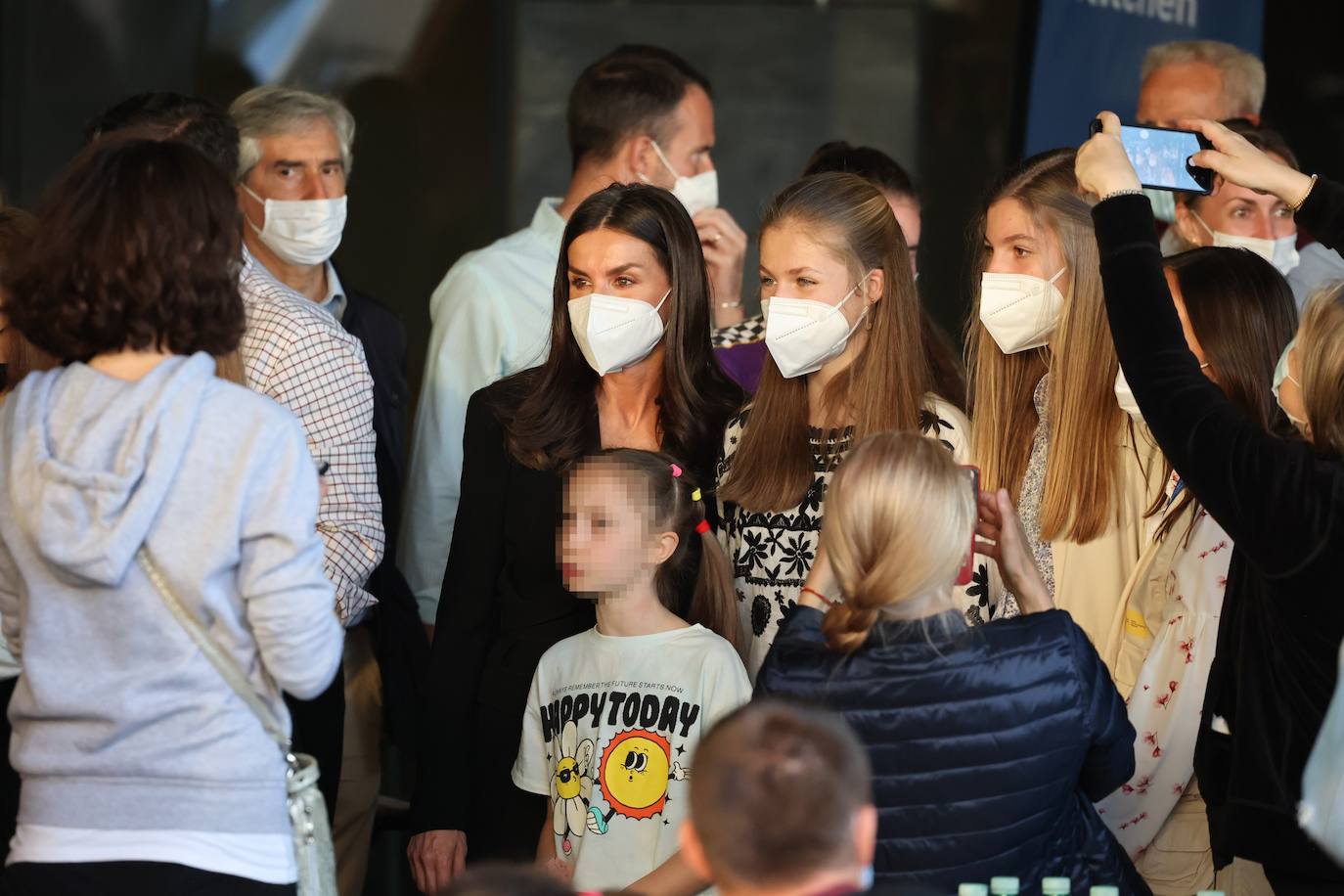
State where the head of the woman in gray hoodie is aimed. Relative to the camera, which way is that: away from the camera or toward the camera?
away from the camera

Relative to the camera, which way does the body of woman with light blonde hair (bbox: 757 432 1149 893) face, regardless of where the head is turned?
away from the camera

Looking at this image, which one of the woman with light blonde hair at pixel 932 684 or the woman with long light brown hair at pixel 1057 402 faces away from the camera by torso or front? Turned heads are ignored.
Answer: the woman with light blonde hair at pixel 932 684

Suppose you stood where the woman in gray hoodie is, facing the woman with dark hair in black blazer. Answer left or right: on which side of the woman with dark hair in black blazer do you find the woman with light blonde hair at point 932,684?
right

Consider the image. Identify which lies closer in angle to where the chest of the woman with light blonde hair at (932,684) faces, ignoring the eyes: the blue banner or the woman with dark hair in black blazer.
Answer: the blue banner

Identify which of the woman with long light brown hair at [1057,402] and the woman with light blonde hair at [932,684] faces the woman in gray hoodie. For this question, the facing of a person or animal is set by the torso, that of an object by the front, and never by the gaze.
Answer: the woman with long light brown hair at [1057,402]

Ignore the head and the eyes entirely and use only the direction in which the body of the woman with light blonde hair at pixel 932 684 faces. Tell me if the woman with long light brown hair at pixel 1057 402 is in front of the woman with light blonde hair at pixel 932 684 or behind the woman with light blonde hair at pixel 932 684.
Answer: in front

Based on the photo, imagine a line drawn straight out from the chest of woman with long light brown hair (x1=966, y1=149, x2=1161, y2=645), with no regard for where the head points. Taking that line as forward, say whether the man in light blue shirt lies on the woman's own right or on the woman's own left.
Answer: on the woman's own right

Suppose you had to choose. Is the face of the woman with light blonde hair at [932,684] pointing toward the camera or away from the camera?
away from the camera

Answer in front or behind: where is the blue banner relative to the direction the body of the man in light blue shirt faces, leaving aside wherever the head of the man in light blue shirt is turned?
in front

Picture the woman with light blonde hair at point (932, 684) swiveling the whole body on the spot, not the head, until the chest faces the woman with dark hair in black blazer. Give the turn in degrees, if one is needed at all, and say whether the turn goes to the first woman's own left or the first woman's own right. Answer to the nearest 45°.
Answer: approximately 45° to the first woman's own left

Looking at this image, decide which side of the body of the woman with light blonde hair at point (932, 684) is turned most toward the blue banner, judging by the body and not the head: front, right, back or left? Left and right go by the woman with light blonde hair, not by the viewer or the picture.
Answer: front

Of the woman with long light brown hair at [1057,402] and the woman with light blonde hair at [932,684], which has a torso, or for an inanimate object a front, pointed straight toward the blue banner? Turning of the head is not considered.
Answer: the woman with light blonde hair at [932,684]

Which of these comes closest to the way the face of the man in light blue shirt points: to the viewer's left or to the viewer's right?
to the viewer's right
